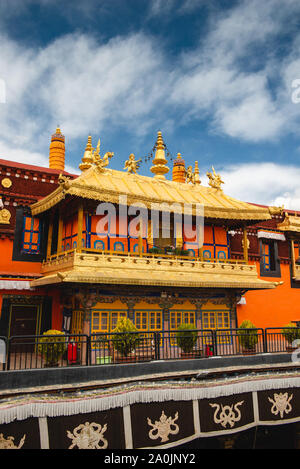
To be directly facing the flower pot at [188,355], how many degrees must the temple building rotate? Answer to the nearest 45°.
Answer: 0° — it already faces it

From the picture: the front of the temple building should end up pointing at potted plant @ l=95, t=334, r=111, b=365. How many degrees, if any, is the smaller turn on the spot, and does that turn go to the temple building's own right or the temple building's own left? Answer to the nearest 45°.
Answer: approximately 45° to the temple building's own right

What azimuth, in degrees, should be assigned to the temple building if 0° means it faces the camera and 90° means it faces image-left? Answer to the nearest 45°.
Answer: approximately 315°

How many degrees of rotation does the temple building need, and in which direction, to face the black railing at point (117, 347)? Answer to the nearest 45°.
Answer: approximately 45° to its right
